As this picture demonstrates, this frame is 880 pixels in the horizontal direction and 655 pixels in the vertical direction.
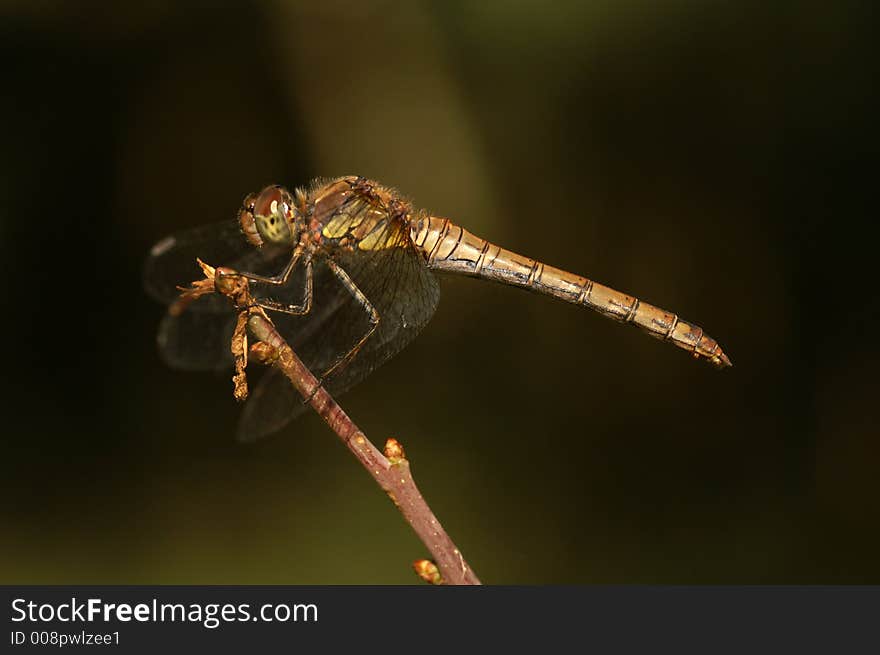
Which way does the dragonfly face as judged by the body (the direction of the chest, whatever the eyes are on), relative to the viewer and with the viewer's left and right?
facing to the left of the viewer
